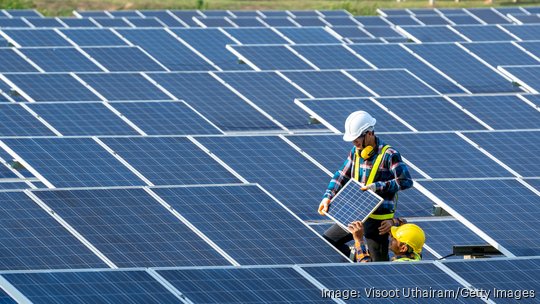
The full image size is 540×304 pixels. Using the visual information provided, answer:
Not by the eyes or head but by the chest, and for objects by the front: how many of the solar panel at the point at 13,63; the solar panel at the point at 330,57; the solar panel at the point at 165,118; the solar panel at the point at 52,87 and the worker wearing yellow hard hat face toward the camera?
4

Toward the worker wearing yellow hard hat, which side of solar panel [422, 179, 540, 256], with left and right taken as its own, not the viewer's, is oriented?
right

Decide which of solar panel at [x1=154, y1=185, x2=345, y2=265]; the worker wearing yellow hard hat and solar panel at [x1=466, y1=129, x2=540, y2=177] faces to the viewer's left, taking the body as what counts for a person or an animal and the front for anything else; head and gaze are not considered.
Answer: the worker wearing yellow hard hat

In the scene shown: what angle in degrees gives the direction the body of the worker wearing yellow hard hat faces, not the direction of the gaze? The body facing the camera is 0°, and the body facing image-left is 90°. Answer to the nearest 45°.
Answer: approximately 90°

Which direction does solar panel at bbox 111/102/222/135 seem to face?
toward the camera

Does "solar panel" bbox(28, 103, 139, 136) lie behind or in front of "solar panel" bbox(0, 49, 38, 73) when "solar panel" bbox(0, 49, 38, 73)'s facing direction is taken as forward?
in front

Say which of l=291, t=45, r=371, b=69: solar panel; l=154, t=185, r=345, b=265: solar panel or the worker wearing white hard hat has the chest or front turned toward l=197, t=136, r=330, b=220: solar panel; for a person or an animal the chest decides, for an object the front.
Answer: l=291, t=45, r=371, b=69: solar panel

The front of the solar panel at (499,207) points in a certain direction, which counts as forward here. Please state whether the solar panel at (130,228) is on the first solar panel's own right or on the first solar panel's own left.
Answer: on the first solar panel's own right

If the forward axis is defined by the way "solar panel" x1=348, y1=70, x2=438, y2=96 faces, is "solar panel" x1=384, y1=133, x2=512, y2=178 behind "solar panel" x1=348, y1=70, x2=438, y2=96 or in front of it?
in front

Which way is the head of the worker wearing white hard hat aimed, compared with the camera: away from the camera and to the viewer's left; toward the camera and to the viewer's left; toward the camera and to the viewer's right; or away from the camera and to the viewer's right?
toward the camera and to the viewer's left

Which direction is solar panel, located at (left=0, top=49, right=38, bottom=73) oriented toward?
toward the camera

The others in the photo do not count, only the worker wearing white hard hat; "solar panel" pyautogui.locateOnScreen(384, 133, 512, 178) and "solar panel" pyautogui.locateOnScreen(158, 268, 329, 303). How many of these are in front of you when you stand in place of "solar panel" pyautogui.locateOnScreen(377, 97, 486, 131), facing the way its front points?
3

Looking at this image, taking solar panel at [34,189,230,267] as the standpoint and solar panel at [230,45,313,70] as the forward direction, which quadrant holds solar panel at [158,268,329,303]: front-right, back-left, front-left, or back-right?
back-right

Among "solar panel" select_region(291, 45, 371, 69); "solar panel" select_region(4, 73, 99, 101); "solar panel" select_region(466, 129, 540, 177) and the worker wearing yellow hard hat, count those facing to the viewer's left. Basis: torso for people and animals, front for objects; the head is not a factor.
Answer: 1
